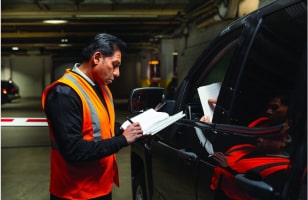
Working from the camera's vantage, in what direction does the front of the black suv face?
facing away from the viewer and to the left of the viewer

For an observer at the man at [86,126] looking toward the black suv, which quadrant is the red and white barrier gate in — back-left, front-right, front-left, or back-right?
back-left

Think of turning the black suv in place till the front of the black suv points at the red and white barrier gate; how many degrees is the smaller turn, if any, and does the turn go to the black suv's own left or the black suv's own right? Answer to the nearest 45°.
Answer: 0° — it already faces it

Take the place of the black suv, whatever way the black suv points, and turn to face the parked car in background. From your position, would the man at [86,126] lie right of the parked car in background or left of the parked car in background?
left

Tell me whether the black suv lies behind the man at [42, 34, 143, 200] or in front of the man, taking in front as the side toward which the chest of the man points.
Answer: in front

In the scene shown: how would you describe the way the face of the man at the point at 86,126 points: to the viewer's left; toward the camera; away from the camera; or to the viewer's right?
to the viewer's right

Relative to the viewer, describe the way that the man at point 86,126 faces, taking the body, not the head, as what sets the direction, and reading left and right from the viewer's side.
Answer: facing the viewer and to the right of the viewer

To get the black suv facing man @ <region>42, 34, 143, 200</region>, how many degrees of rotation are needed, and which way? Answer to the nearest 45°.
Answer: approximately 45° to its left

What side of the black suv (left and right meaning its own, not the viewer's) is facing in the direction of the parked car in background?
front

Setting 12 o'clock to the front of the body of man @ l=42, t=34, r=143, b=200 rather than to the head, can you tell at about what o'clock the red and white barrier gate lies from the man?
The red and white barrier gate is roughly at 7 o'clock from the man.

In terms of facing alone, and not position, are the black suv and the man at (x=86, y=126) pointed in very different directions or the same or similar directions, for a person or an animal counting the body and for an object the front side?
very different directions
